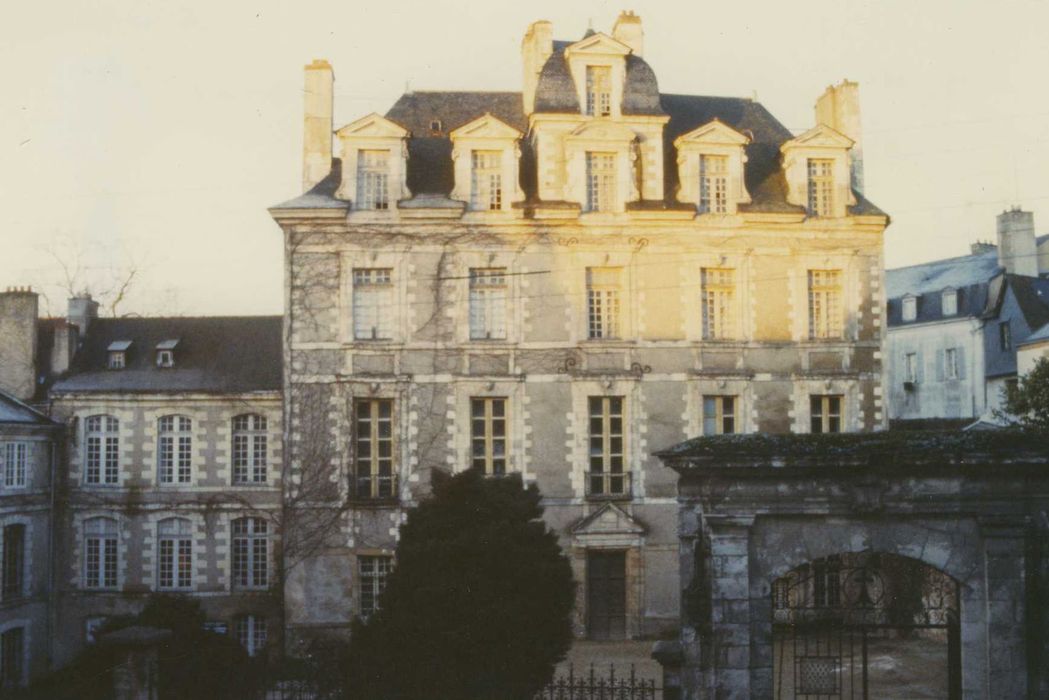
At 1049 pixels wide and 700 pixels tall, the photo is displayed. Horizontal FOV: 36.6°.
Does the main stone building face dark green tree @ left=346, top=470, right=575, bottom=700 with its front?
yes

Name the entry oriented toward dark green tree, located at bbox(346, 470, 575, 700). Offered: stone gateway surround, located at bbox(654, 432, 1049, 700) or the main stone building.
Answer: the main stone building

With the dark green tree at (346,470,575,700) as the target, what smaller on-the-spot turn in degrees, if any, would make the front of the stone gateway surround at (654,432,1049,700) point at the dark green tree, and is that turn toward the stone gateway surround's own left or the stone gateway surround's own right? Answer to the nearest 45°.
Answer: approximately 90° to the stone gateway surround's own right

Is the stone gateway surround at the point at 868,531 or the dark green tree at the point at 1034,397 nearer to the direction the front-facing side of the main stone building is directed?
the stone gateway surround

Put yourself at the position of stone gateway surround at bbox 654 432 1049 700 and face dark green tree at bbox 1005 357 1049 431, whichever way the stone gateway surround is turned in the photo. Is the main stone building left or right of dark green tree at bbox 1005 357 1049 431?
left

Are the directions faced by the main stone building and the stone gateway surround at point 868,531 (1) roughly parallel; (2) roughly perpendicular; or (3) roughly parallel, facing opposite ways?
roughly parallel

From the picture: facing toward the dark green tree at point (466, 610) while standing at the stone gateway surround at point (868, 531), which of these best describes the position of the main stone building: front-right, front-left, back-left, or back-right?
front-right

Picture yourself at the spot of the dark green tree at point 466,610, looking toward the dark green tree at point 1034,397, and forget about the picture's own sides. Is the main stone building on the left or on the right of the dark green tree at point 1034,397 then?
left

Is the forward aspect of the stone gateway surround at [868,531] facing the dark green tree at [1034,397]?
no

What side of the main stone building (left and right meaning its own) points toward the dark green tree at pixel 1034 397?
left

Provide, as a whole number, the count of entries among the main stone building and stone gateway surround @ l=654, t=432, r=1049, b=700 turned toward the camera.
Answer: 2

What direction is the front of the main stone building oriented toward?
toward the camera

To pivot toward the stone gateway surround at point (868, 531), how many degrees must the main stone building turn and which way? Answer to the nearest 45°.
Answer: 0° — it already faces it

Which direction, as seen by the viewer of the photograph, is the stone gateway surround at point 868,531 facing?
facing the viewer
